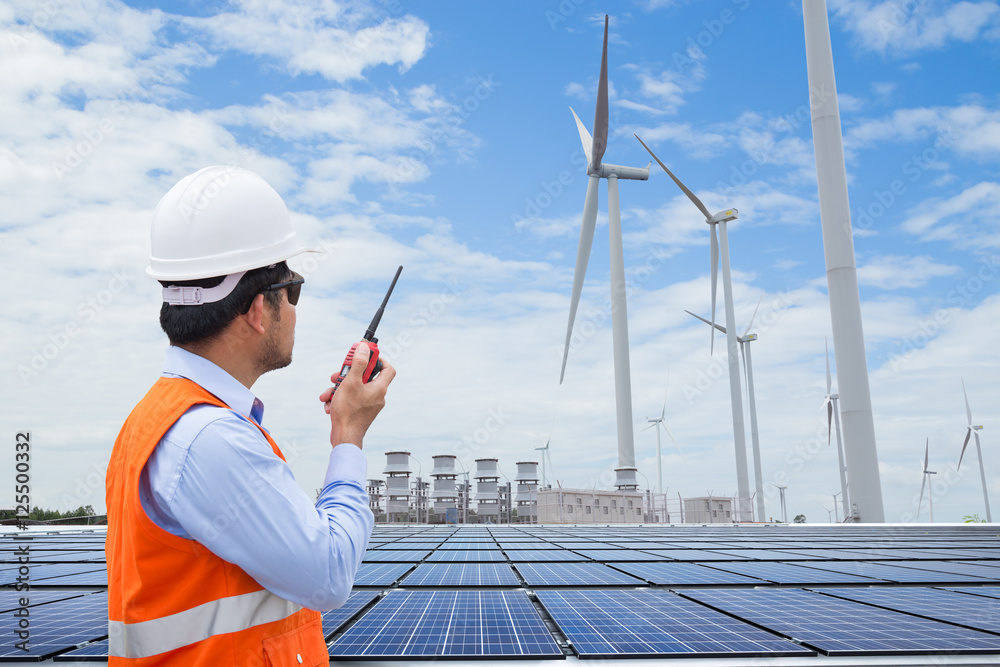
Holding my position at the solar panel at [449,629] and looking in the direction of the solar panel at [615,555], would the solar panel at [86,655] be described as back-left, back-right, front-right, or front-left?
back-left

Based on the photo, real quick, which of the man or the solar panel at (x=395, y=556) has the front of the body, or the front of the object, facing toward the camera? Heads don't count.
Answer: the solar panel

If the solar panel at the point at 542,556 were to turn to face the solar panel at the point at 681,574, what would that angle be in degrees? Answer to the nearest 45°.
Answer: approximately 45° to its left

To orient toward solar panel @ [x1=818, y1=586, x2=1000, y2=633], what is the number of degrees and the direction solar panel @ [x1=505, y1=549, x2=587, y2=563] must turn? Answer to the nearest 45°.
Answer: approximately 45° to its left

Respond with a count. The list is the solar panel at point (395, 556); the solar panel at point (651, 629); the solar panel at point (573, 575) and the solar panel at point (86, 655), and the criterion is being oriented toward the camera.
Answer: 4

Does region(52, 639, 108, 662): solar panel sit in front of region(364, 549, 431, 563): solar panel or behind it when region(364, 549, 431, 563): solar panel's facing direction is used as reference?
in front

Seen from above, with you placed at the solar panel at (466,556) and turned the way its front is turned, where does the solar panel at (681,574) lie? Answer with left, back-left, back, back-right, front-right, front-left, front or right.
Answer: front-left

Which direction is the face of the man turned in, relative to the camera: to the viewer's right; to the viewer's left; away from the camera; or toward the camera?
to the viewer's right

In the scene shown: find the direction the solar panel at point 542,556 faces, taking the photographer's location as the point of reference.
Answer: facing the viewer

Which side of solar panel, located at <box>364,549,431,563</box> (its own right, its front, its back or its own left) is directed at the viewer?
front

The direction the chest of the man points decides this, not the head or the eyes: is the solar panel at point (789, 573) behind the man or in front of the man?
in front

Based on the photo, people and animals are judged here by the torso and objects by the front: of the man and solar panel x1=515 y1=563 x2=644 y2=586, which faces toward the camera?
the solar panel

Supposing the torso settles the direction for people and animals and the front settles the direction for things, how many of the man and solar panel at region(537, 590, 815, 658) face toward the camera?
1
